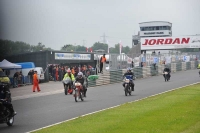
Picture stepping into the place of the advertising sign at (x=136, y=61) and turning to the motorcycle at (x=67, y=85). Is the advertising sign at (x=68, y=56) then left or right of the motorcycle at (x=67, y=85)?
right

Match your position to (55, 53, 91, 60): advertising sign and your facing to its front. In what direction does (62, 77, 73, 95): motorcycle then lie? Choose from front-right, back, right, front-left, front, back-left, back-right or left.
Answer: front

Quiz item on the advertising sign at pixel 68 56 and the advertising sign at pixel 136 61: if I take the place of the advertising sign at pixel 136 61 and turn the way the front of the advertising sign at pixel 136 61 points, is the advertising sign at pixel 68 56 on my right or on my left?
on my right

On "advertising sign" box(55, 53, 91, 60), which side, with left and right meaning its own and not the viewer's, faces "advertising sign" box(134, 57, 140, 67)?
left

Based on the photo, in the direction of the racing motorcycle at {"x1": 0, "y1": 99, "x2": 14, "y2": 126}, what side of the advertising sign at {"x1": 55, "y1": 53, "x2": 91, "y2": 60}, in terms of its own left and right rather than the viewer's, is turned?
front

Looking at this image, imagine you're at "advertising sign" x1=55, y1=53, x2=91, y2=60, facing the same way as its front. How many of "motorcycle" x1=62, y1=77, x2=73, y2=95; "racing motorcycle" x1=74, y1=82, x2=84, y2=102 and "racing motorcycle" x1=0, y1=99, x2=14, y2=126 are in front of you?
3

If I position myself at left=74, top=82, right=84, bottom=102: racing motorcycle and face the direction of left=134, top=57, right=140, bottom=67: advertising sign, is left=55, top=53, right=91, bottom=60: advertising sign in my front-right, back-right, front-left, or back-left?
front-left

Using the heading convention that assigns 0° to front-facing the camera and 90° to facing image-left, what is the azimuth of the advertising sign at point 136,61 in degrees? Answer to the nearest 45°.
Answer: approximately 0°

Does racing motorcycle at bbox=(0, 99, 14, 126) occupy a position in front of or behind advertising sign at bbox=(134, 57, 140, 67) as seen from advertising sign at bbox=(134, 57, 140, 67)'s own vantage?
in front

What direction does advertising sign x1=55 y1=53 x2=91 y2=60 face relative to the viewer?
toward the camera

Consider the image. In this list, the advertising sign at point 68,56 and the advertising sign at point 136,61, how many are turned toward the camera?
2

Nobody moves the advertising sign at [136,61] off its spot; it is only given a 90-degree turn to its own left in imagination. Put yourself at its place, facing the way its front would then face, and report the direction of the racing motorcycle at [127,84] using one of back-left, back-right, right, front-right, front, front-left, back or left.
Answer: right
